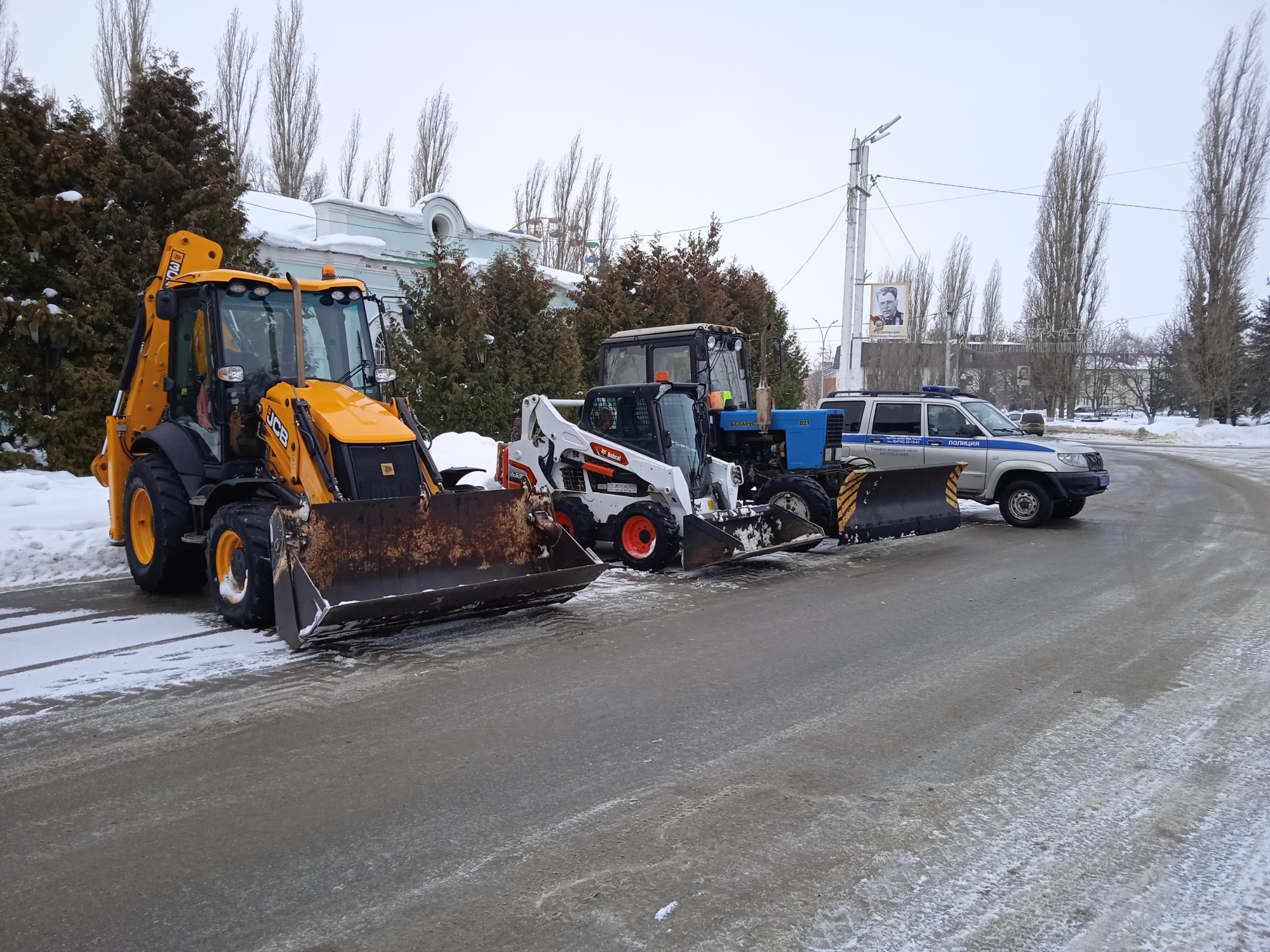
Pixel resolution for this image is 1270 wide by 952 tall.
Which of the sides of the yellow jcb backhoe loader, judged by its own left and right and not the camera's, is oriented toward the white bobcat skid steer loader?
left

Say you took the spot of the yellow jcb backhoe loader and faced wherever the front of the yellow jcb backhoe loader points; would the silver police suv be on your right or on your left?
on your left

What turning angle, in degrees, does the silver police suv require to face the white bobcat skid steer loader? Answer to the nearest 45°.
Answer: approximately 90° to its right

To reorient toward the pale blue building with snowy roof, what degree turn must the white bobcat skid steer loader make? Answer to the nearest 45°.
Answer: approximately 180°

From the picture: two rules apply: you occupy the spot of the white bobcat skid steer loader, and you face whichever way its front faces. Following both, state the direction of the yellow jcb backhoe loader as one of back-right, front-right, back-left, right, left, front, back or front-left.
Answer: right

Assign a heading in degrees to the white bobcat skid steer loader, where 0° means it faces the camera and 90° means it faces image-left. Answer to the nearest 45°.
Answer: approximately 315°

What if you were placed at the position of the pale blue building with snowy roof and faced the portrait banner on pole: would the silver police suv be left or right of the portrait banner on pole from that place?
right

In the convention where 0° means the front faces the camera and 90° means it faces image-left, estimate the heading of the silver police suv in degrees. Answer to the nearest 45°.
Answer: approximately 315°

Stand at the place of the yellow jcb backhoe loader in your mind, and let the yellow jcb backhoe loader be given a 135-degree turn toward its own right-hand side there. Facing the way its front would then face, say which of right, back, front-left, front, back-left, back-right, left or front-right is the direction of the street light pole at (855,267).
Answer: back-right

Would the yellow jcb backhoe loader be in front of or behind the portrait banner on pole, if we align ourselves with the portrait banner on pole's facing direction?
in front

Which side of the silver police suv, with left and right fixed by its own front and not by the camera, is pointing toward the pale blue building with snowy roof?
back

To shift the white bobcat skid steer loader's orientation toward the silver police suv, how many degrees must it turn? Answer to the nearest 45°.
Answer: approximately 90° to its left
